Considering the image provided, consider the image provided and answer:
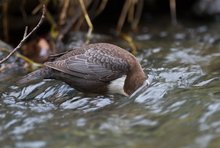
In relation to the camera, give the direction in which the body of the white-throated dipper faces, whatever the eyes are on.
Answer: to the viewer's right

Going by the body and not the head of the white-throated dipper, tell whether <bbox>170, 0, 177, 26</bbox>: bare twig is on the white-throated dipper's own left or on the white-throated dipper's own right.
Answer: on the white-throated dipper's own left
